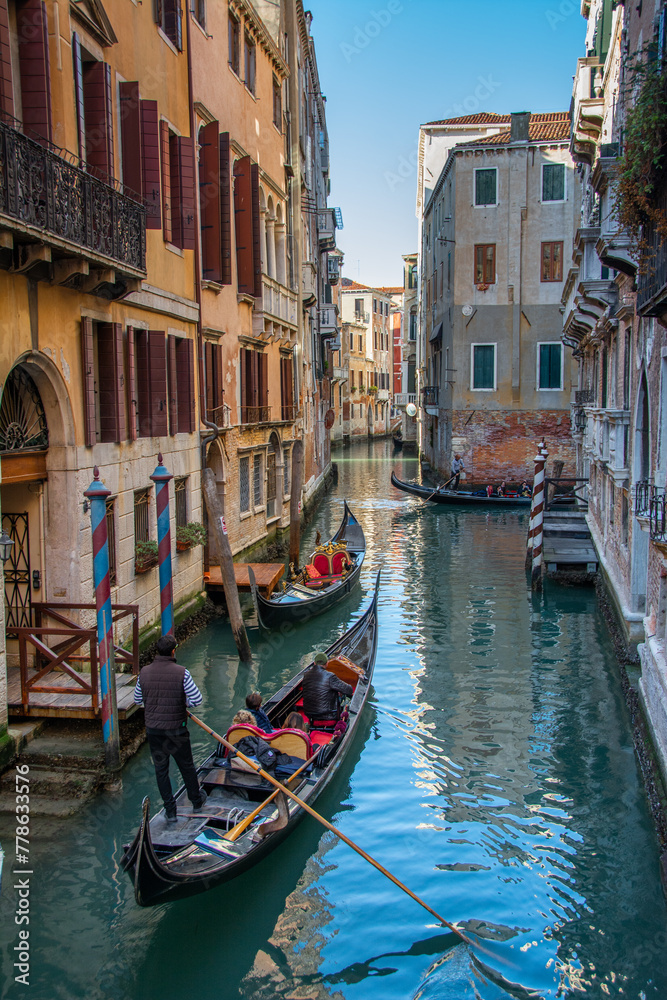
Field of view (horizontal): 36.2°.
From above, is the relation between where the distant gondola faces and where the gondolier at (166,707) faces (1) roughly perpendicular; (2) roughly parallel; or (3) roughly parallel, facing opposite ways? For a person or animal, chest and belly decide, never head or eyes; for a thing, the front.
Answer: roughly perpendicular

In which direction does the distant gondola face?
to the viewer's right

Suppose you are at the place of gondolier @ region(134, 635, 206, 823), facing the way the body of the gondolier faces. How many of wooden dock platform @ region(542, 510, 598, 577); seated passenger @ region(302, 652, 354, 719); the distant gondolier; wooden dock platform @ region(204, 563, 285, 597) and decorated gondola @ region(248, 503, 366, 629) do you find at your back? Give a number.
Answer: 0

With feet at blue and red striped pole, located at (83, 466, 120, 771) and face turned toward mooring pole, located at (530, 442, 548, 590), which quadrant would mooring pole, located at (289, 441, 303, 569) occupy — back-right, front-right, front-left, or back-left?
front-left

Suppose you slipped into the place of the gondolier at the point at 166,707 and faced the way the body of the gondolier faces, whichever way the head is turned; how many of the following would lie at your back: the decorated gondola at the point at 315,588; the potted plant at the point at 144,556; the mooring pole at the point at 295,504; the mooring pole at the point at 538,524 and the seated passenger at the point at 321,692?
0

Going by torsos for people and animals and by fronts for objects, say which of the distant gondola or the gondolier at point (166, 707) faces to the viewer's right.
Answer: the distant gondola

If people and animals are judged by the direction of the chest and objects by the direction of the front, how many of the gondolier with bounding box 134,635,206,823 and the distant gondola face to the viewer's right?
1

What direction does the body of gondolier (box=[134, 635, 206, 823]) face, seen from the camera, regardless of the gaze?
away from the camera

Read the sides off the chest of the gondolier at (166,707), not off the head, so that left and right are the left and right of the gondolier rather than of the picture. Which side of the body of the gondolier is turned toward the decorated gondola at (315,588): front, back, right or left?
front

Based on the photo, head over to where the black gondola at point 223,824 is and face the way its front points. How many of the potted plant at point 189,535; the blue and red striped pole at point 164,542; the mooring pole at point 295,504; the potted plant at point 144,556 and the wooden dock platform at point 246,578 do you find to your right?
0

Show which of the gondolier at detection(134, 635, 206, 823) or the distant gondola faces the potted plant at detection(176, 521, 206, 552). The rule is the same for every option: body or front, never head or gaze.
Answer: the gondolier

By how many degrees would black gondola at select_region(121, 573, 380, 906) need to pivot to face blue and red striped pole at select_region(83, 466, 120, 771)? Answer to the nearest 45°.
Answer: approximately 90° to its left

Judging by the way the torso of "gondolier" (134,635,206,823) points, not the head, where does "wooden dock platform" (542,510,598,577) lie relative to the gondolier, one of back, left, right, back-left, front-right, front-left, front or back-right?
front-right

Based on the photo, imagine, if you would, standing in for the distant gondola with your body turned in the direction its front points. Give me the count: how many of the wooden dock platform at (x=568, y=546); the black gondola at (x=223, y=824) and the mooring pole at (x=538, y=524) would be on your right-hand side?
3

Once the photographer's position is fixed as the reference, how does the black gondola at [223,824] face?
facing away from the viewer and to the right of the viewer

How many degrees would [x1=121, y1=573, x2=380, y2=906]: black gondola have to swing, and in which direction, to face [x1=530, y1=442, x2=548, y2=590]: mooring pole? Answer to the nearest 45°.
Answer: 0° — it already faces it
